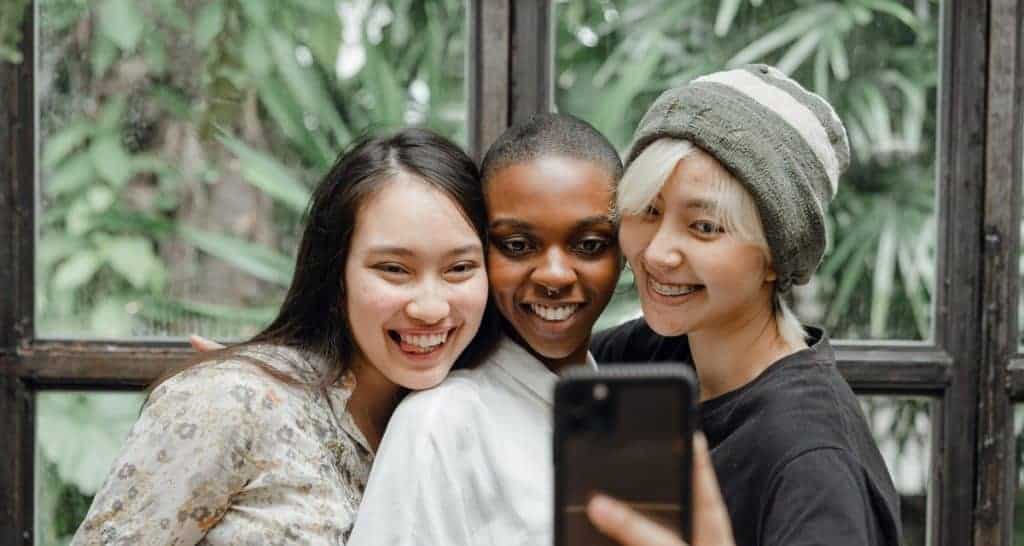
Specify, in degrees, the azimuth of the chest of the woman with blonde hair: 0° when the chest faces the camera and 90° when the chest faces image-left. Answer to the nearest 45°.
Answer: approximately 45°

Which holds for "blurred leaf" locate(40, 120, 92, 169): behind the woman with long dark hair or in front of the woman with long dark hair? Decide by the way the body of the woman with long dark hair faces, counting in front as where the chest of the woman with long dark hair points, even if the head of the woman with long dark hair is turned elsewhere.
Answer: behind

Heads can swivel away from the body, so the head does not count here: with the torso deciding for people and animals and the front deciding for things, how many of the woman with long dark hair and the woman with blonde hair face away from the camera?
0

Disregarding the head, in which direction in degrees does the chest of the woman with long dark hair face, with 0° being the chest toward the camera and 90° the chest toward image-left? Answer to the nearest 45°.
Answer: approximately 315°

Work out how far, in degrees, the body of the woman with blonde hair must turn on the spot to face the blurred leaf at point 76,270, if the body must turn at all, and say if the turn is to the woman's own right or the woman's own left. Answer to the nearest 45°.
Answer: approximately 90° to the woman's own right

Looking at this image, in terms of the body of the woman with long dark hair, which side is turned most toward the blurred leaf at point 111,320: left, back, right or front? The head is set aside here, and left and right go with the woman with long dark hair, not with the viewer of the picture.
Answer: back

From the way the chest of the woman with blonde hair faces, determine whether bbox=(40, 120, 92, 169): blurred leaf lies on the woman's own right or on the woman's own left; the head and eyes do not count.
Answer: on the woman's own right

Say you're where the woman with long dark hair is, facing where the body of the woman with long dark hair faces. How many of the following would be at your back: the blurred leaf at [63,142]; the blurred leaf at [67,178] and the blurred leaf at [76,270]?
3

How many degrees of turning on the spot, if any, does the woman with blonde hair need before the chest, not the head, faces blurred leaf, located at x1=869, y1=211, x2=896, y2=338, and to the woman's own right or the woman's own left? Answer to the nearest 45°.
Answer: approximately 135° to the woman's own right

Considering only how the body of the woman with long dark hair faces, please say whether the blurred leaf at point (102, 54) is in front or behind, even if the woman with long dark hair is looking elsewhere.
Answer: behind

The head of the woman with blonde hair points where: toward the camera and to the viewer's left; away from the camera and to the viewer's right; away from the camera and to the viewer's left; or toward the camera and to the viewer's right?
toward the camera and to the viewer's left
